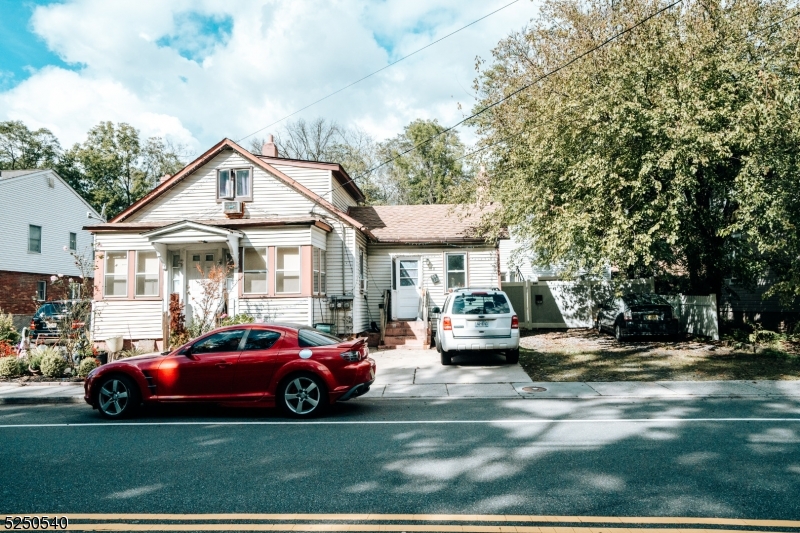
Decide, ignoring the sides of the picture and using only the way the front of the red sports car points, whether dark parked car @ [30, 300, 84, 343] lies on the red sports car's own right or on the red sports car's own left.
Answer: on the red sports car's own right

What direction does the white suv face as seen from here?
away from the camera

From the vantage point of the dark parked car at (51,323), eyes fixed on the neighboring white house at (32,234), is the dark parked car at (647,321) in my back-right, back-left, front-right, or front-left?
back-right

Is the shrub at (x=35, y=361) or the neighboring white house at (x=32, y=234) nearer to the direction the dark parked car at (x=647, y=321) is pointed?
the neighboring white house

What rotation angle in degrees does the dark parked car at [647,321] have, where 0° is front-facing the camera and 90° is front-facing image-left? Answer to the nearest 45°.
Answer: approximately 135°

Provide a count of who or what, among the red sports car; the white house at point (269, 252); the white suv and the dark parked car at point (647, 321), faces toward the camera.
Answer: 1

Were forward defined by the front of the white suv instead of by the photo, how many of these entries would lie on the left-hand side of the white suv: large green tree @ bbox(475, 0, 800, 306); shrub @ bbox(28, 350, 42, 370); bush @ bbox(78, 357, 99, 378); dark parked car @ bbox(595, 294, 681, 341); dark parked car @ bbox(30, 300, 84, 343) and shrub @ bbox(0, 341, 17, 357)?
4

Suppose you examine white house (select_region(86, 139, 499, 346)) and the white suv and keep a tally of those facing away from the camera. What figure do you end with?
1

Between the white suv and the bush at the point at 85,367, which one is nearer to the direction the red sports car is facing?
the bush

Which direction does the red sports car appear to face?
to the viewer's left

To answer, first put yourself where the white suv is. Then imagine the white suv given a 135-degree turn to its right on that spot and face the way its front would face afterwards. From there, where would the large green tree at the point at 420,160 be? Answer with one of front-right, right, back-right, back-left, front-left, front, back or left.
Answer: back-left

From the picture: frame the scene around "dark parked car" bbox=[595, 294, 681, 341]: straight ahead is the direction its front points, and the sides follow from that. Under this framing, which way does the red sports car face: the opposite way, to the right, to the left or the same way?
to the left

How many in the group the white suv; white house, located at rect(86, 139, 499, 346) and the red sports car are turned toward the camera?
1

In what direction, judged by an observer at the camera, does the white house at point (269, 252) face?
facing the viewer

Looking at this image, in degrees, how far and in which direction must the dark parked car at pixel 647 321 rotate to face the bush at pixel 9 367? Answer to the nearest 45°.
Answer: approximately 90° to its left
